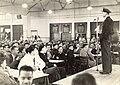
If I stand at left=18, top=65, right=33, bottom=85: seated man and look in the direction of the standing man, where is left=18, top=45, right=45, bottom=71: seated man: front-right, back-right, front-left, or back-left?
front-left

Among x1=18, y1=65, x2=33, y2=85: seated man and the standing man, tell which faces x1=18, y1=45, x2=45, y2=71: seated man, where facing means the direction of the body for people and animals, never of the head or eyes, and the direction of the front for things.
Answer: the standing man

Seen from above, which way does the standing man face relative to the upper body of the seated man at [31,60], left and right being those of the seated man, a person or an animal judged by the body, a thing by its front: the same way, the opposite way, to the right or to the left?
the opposite way

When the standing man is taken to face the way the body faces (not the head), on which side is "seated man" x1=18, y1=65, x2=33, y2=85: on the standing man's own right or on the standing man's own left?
on the standing man's own left

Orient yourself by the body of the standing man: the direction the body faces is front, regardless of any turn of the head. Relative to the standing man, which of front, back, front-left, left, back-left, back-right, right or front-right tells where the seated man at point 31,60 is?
front

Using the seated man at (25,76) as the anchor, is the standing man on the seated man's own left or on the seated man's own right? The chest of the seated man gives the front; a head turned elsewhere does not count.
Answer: on the seated man's own left

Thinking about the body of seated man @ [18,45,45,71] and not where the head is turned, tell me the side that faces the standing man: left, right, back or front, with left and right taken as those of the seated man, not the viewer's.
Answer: front

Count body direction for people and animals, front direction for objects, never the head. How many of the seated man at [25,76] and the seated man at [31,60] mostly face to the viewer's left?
0

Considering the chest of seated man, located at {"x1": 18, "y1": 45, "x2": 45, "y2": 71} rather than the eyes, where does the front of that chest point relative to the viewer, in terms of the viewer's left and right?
facing the viewer and to the right of the viewer

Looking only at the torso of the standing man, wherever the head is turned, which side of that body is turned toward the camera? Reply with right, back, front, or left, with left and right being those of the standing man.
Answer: left

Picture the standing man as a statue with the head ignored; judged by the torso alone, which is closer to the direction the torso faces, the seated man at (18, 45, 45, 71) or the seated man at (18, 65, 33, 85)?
the seated man at (18, 45, 45, 71)
